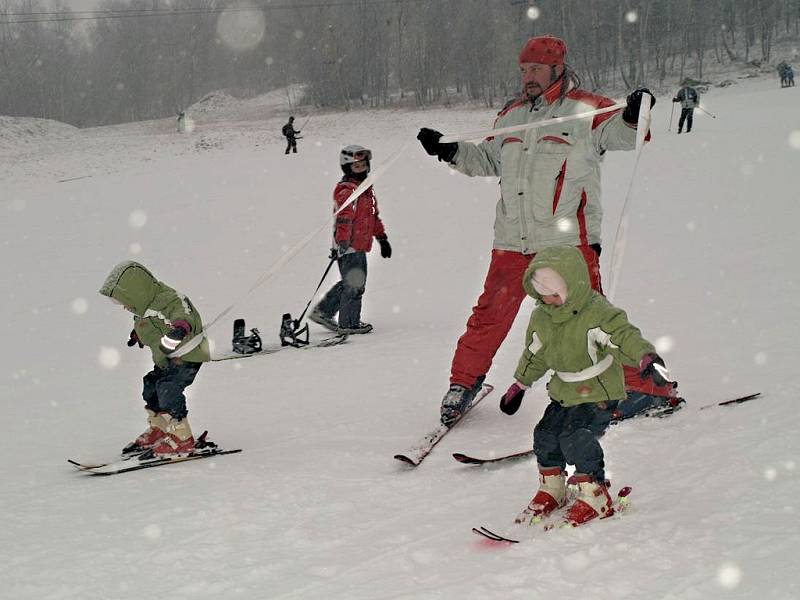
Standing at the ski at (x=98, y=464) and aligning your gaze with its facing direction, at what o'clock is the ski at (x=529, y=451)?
the ski at (x=529, y=451) is roughly at 7 o'clock from the ski at (x=98, y=464).

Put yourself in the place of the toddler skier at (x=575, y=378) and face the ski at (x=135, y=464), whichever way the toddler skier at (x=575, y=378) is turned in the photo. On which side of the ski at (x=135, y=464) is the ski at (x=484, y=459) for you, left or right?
right

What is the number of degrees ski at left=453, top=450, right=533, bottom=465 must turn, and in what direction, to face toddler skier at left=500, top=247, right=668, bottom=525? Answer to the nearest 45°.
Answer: approximately 135° to its left

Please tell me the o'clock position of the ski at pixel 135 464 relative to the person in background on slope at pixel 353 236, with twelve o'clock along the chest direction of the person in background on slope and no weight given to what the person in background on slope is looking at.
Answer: The ski is roughly at 2 o'clock from the person in background on slope.

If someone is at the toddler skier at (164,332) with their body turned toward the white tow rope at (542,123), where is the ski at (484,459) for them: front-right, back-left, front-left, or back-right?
front-right

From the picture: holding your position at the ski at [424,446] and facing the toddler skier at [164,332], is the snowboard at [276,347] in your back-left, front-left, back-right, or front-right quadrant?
front-right

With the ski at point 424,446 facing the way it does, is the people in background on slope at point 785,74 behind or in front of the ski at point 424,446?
behind

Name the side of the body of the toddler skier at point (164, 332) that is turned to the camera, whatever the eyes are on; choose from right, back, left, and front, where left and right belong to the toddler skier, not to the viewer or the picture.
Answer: left

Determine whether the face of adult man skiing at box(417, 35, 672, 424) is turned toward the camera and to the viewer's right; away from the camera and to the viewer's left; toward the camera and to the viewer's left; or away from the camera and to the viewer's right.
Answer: toward the camera and to the viewer's left

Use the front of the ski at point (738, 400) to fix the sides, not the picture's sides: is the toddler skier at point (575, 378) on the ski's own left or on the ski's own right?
on the ski's own left

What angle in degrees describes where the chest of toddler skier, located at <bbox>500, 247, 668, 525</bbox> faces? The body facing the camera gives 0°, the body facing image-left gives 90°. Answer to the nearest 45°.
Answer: approximately 45°

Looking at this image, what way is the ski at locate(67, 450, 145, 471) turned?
to the viewer's left
